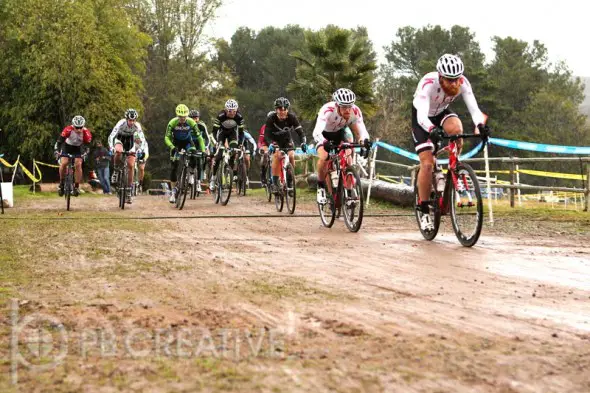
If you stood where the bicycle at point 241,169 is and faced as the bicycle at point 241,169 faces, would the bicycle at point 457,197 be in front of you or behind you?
in front

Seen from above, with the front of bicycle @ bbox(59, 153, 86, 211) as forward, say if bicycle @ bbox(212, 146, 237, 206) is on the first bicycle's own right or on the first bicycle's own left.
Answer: on the first bicycle's own left

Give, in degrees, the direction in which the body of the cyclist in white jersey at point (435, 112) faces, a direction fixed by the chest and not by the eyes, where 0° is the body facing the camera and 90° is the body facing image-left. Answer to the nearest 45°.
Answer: approximately 315°

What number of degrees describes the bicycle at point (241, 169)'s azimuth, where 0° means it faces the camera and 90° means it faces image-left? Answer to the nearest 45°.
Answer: approximately 0°

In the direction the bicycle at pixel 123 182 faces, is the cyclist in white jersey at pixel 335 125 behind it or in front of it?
in front
